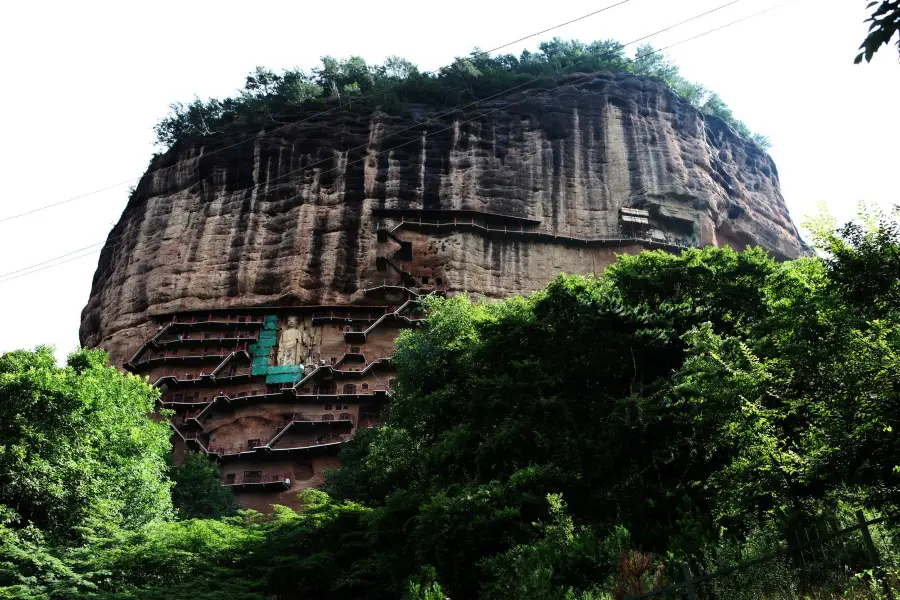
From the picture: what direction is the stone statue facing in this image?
toward the camera

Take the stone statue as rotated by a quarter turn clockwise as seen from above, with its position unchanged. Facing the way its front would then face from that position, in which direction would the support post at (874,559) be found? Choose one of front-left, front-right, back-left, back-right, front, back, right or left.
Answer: left
